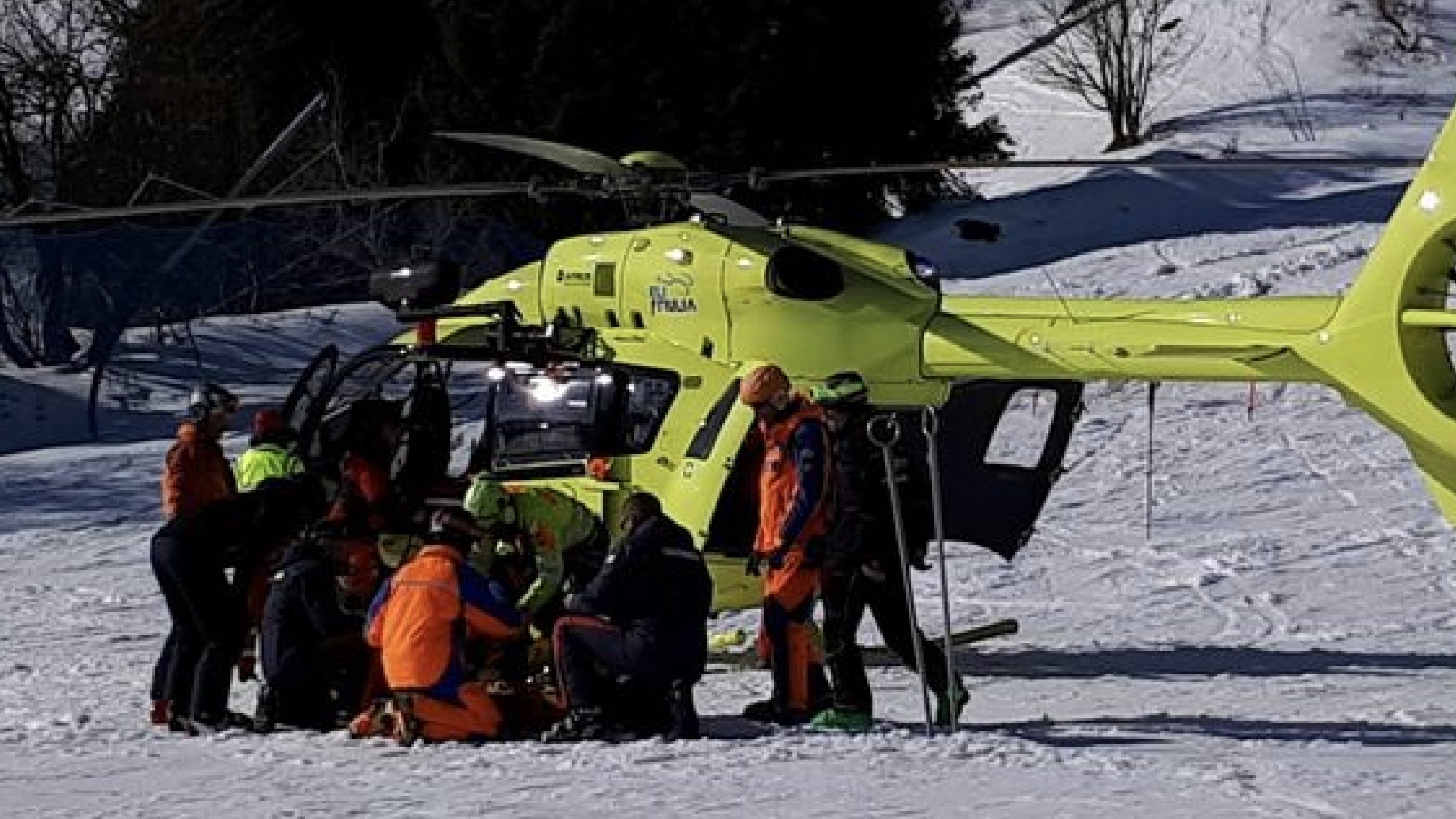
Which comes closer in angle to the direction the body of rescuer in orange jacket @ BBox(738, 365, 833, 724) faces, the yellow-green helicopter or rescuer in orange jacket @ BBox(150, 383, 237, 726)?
the rescuer in orange jacket

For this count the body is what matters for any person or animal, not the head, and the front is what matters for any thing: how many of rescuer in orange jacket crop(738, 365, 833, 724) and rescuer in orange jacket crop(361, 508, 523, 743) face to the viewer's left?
1

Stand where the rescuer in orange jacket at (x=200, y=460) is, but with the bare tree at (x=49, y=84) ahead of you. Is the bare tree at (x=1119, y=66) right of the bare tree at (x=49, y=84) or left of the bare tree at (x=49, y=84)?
right

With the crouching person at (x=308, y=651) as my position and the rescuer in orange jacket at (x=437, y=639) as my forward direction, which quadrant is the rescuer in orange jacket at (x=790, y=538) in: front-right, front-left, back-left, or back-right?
front-left

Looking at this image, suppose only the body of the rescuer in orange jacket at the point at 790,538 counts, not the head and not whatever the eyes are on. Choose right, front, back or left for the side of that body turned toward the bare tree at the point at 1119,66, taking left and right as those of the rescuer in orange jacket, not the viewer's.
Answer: right

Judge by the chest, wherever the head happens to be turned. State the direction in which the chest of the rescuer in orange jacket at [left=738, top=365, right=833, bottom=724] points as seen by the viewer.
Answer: to the viewer's left

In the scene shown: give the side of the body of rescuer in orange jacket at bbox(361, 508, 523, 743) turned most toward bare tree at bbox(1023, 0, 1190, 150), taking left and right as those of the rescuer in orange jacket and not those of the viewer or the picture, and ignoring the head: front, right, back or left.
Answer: front

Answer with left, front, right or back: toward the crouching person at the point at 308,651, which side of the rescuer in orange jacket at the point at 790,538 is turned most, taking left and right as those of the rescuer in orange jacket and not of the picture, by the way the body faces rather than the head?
front

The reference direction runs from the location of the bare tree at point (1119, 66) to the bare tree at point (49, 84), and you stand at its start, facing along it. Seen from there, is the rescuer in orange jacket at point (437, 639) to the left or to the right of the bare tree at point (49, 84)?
left

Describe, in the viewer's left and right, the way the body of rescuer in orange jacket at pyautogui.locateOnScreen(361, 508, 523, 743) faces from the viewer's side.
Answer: facing away from the viewer and to the right of the viewer

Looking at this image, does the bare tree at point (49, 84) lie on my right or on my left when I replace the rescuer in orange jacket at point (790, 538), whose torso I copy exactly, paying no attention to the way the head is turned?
on my right
